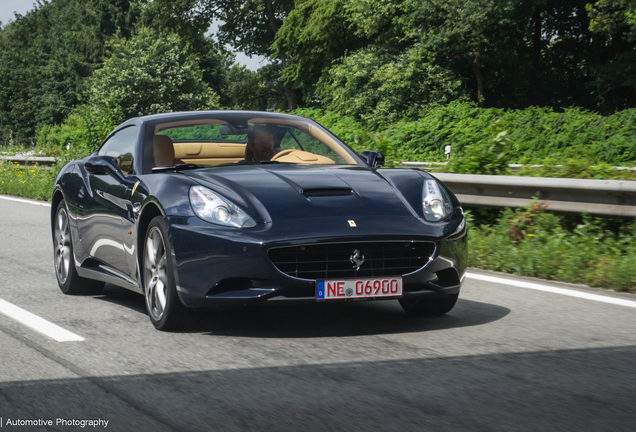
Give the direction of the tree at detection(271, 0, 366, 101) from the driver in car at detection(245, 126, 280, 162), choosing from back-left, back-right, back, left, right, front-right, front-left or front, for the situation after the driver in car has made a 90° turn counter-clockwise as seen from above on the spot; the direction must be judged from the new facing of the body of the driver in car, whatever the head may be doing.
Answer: front-left

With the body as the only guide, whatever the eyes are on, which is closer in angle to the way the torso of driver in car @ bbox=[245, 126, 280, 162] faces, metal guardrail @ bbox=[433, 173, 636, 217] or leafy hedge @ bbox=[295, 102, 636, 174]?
the metal guardrail

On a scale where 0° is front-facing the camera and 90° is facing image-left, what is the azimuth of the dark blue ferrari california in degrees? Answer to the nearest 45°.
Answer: approximately 315°

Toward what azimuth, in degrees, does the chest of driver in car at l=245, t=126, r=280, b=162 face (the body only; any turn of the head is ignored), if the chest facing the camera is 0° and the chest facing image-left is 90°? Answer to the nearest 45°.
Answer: approximately 315°

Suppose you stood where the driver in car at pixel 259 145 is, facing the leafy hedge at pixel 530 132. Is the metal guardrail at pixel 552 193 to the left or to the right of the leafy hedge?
right

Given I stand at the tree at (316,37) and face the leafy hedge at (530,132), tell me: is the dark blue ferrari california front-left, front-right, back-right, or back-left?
front-right

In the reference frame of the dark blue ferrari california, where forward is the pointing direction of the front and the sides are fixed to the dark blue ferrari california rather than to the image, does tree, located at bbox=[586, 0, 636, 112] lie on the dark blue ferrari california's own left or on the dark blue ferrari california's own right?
on the dark blue ferrari california's own left

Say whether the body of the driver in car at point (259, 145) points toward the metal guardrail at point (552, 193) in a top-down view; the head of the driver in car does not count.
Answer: no

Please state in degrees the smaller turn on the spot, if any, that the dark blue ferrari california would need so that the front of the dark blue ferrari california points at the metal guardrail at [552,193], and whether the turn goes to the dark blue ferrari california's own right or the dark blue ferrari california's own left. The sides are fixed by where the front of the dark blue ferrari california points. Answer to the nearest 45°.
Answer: approximately 90° to the dark blue ferrari california's own left
